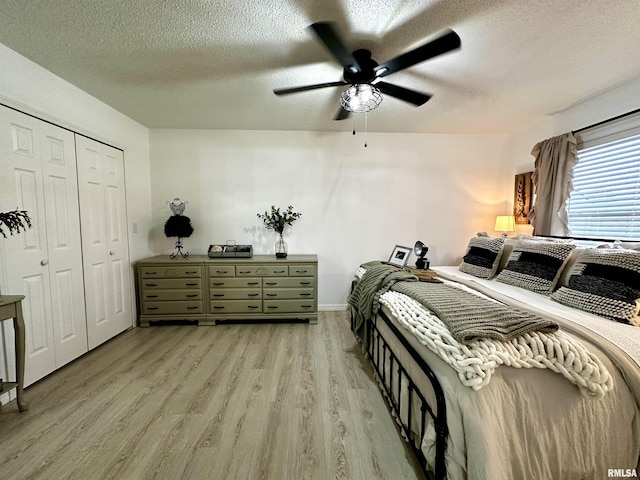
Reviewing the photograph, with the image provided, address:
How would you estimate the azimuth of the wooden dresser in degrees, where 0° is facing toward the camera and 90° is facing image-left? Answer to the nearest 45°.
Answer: approximately 0°

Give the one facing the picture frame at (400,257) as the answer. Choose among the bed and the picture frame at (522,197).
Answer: the picture frame at (522,197)

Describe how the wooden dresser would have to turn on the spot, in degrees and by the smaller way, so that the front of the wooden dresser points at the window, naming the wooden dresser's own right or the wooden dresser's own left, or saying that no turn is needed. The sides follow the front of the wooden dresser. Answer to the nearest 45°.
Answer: approximately 45° to the wooden dresser's own left

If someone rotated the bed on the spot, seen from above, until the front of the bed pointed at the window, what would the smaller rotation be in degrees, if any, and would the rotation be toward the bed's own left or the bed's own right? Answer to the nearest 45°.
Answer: approximately 135° to the bed's own right

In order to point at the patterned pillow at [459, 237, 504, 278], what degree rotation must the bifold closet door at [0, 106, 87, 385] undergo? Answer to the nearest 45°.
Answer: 0° — it already faces it

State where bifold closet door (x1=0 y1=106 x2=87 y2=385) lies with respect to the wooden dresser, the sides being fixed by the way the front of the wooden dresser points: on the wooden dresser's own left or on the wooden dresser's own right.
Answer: on the wooden dresser's own right

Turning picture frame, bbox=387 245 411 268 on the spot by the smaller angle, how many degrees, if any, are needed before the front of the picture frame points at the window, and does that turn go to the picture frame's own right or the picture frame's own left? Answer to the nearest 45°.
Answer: approximately 135° to the picture frame's own left

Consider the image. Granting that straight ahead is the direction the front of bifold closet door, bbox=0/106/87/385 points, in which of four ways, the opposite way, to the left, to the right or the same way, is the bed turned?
the opposite way
